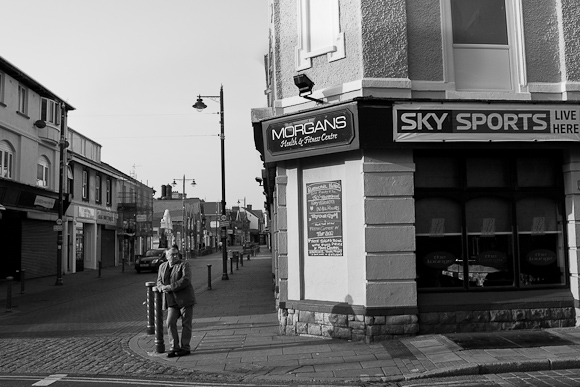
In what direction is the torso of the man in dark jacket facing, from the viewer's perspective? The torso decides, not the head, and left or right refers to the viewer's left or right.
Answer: facing the viewer and to the left of the viewer

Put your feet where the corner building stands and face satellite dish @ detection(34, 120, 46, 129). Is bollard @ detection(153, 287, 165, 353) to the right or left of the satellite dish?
left

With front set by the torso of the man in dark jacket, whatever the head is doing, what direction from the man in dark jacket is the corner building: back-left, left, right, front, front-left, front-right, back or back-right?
back-left

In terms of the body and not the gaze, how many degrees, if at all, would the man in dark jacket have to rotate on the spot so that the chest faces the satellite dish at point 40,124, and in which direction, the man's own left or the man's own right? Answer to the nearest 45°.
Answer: approximately 135° to the man's own right
